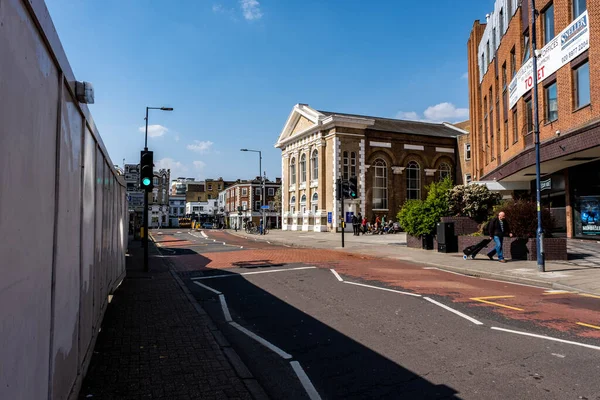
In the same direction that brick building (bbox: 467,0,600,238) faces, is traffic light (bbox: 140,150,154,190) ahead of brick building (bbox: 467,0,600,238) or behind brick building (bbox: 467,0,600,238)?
ahead

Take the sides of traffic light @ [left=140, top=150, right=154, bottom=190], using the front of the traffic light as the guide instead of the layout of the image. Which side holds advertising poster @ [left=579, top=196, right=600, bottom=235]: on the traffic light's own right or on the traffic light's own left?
on the traffic light's own left

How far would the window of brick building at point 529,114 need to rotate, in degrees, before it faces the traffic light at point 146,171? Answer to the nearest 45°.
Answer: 0° — it already faces it

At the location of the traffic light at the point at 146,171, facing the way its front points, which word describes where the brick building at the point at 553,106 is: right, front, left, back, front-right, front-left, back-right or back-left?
left

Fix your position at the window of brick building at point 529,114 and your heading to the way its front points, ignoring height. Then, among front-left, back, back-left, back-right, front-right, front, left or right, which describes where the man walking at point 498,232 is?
front-left

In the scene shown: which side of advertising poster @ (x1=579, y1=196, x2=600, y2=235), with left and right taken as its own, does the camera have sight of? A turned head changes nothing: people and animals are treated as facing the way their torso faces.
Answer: front

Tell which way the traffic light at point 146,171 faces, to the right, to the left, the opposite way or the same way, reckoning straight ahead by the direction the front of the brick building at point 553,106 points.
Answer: to the left

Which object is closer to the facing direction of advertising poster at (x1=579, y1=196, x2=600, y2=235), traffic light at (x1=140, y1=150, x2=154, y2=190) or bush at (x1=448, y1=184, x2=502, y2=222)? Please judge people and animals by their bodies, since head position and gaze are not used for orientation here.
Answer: the traffic light

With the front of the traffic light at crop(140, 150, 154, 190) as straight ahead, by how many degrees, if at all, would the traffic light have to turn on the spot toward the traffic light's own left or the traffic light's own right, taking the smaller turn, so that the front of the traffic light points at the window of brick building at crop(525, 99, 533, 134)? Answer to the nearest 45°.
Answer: approximately 90° to the traffic light's own left

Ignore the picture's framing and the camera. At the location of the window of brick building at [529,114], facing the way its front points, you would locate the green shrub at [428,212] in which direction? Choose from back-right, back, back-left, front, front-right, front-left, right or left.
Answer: front

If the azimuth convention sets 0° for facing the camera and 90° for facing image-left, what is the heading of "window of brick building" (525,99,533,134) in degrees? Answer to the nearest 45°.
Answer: approximately 45°

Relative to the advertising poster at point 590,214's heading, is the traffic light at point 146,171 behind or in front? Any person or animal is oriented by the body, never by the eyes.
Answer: in front

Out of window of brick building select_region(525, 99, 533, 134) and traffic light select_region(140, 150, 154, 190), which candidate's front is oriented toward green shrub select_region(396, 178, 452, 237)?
the window of brick building
